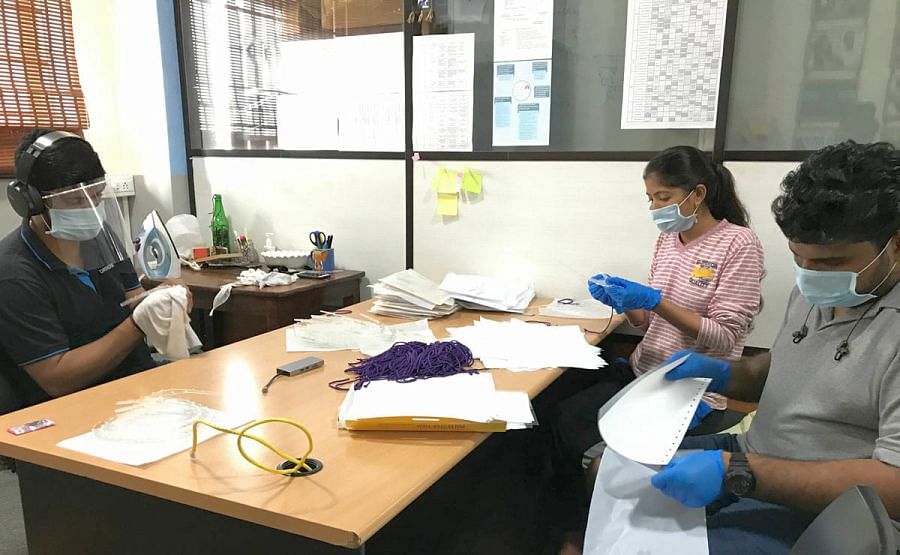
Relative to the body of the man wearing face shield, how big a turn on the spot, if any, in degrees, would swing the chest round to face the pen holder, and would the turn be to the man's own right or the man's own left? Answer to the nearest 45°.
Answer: approximately 90° to the man's own left

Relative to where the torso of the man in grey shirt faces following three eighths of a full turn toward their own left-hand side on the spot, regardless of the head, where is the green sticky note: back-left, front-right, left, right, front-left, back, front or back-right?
back-left

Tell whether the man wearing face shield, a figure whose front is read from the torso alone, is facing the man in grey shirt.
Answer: yes

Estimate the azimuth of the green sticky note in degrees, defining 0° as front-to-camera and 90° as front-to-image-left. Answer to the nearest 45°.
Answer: approximately 0°

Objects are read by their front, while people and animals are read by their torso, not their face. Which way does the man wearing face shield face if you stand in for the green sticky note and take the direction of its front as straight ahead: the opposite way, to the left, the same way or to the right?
to the left

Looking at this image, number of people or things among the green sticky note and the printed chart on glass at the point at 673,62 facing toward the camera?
2

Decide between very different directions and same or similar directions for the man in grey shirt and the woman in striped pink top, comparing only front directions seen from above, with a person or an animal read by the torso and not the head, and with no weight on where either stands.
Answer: same or similar directions

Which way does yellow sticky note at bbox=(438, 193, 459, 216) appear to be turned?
toward the camera

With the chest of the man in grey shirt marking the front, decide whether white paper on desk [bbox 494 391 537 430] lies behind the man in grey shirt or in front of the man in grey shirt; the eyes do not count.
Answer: in front

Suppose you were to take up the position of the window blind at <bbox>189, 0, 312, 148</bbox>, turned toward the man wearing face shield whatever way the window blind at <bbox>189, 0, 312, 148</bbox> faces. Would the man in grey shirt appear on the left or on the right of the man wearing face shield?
left

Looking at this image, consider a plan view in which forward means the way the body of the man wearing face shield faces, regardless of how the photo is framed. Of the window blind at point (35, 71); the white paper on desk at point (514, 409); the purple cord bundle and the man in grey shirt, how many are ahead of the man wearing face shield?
3

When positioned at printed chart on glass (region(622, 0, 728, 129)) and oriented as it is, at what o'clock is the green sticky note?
The green sticky note is roughly at 3 o'clock from the printed chart on glass.

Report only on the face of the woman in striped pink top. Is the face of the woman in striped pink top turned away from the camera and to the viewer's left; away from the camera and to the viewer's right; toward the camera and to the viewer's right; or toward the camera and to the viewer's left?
toward the camera and to the viewer's left

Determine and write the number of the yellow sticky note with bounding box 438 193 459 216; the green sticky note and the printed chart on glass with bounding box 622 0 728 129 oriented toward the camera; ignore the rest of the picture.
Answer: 3

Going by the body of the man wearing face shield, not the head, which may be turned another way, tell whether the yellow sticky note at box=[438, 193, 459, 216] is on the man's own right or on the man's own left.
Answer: on the man's own left

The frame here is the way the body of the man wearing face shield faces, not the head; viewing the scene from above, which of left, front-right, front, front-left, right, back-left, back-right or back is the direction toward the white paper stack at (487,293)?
front-left

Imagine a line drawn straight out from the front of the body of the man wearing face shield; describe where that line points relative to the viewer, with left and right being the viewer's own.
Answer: facing the viewer and to the right of the viewer

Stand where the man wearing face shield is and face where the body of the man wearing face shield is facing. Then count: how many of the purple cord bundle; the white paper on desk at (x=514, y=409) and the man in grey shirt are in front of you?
3

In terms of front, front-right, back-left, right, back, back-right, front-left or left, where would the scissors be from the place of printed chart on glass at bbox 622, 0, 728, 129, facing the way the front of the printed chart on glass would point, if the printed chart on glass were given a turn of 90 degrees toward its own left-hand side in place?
back
